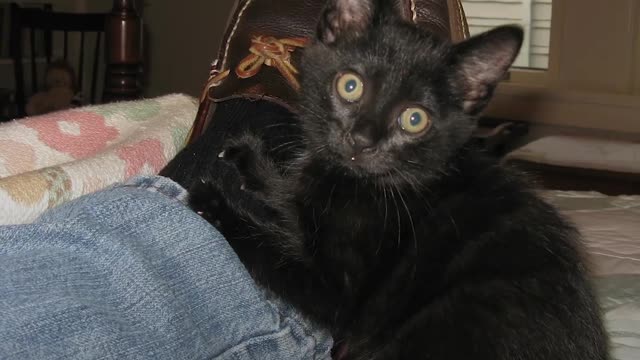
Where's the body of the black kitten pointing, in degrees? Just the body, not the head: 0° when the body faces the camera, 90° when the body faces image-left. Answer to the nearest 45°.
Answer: approximately 45°

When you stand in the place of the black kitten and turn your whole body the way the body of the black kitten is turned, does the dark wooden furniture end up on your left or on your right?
on your right

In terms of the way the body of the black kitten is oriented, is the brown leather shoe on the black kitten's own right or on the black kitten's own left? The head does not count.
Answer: on the black kitten's own right
